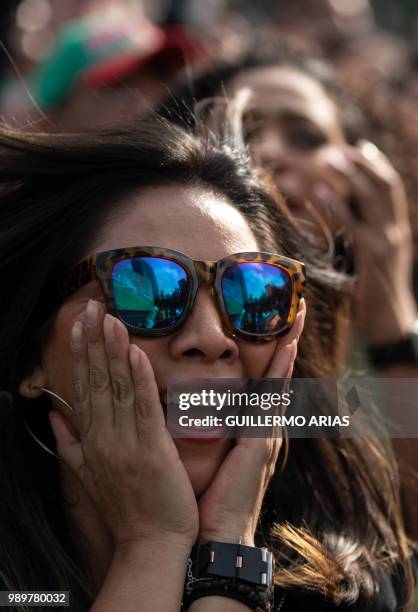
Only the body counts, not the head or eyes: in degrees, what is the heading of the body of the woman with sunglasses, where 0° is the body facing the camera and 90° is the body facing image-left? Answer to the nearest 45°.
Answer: approximately 315°

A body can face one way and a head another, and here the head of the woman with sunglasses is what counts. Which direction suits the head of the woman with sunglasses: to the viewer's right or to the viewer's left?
to the viewer's right
